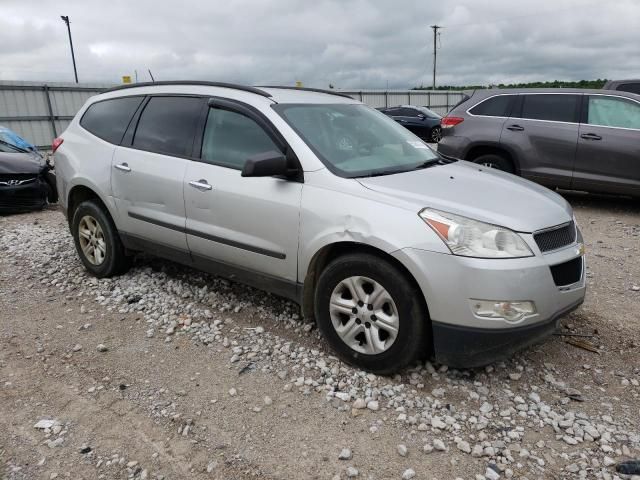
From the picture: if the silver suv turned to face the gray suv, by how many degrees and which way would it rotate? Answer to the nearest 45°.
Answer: approximately 90° to its left

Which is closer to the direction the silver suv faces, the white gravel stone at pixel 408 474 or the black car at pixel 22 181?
the white gravel stone

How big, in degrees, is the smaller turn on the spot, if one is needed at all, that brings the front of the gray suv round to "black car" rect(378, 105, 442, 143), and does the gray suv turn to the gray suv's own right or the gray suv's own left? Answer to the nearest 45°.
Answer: approximately 90° to the gray suv's own left

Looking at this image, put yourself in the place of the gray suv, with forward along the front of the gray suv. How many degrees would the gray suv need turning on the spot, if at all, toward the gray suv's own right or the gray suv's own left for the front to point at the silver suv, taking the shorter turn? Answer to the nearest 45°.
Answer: approximately 90° to the gray suv's own right

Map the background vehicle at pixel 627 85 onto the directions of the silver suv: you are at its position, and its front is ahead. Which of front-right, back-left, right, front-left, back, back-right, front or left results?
left

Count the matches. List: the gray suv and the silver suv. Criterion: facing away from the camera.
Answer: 0

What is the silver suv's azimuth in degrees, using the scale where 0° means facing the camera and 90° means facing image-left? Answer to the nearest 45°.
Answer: approximately 315°

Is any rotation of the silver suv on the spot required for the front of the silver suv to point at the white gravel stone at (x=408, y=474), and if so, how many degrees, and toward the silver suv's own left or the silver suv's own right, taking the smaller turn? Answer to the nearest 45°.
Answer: approximately 45° to the silver suv's own right

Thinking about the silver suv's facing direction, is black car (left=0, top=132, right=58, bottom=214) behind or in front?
behind

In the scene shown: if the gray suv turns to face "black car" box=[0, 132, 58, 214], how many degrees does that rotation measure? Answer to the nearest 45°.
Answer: approximately 180°

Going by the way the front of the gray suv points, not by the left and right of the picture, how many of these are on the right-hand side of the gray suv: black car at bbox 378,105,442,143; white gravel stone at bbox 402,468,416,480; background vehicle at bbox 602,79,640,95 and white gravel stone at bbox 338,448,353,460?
2

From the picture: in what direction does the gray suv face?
to the viewer's right
